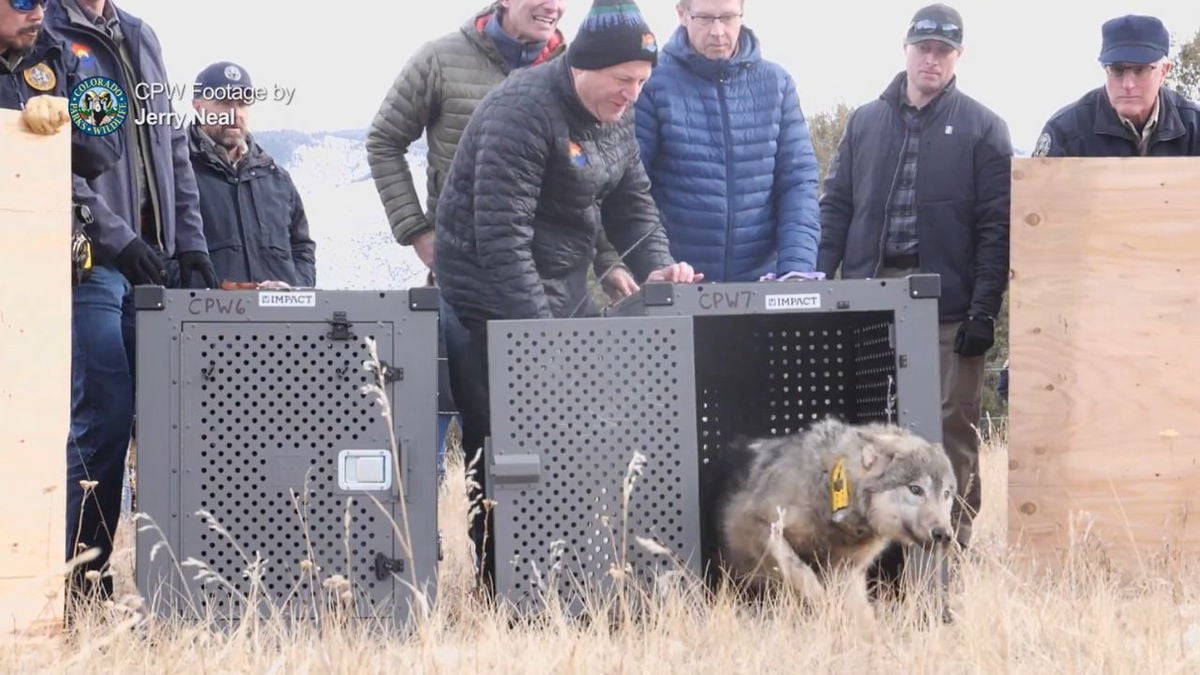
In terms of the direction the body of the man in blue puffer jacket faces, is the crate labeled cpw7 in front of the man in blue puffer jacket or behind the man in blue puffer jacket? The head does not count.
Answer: in front

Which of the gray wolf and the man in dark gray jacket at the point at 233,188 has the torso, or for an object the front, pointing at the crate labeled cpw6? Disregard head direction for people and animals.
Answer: the man in dark gray jacket

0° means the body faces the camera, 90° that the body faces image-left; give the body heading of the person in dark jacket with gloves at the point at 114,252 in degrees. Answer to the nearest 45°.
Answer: approximately 315°

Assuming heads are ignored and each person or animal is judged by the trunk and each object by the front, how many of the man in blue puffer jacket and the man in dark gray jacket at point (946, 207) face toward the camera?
2

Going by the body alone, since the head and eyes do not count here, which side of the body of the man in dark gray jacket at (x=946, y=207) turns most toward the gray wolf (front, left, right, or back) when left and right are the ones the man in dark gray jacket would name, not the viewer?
front

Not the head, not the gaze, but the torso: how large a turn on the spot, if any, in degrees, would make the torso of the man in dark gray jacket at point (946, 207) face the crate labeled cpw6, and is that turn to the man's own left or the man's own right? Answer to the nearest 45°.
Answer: approximately 45° to the man's own right

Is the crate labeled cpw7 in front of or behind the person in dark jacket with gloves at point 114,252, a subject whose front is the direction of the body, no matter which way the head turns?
in front

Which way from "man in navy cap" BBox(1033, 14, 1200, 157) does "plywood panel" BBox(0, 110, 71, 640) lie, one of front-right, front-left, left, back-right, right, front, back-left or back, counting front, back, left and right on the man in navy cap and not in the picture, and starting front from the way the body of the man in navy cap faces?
front-right

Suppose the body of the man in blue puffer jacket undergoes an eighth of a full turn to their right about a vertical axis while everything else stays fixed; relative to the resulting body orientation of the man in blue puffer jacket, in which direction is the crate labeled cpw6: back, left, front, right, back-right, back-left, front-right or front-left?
front

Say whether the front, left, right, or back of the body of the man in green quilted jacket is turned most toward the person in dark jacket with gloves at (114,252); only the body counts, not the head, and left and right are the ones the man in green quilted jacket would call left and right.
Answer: right

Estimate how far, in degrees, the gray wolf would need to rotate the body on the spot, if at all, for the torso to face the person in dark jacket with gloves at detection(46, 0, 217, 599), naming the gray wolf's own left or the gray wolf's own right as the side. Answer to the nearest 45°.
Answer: approximately 135° to the gray wolf's own right

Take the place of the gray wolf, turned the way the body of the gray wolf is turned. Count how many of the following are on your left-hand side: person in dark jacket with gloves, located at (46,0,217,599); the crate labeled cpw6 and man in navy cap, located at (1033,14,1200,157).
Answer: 1
